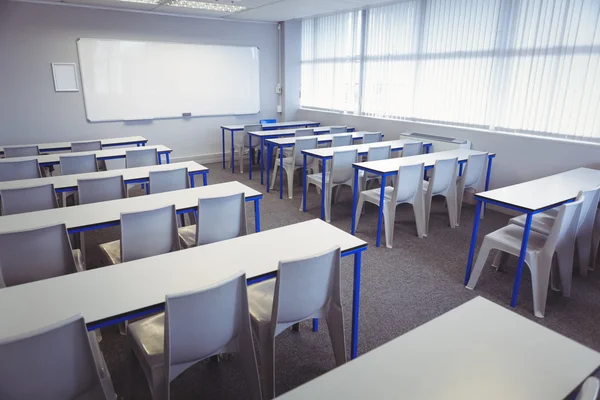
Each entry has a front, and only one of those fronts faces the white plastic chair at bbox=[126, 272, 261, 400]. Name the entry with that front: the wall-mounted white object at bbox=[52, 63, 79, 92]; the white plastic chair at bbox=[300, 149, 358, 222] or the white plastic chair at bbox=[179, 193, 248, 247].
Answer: the wall-mounted white object

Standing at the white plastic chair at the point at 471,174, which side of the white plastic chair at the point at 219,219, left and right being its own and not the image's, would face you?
right

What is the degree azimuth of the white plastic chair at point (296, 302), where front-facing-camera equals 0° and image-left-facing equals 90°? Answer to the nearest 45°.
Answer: approximately 135°

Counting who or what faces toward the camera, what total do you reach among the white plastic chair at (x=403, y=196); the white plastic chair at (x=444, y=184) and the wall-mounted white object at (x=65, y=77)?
1

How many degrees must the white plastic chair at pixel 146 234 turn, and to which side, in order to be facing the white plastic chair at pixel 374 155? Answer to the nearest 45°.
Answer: approximately 90° to its right

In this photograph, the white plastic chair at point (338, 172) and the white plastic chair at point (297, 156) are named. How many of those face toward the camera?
0

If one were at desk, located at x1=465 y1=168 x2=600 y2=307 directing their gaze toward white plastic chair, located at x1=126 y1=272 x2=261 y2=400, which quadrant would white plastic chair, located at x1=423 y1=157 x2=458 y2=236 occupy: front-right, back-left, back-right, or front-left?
back-right

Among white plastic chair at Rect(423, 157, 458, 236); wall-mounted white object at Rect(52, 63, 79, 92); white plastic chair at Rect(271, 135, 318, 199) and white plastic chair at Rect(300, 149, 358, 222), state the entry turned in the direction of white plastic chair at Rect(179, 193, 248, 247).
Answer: the wall-mounted white object

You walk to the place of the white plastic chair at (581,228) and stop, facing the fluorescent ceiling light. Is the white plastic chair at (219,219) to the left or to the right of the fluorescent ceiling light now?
left

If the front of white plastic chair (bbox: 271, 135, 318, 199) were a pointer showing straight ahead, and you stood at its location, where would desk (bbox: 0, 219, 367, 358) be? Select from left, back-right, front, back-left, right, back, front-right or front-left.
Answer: back-left

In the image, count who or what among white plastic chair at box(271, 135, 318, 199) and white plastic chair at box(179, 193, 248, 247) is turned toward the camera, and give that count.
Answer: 0

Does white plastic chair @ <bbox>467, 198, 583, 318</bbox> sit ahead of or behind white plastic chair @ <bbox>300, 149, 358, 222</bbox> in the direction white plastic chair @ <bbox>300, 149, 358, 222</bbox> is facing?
behind

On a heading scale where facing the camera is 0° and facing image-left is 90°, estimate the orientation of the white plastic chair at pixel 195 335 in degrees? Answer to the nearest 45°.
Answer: approximately 135°

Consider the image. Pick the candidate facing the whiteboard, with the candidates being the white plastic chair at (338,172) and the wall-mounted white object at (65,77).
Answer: the white plastic chair

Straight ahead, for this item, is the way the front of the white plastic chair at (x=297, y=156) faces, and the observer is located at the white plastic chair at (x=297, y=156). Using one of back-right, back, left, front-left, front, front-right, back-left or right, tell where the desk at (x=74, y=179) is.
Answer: left

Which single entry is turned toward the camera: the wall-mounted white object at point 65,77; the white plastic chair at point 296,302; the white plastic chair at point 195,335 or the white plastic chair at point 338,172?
the wall-mounted white object

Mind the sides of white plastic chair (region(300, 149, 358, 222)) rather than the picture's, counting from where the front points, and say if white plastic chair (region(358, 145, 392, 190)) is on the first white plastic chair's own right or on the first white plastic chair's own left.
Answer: on the first white plastic chair's own right
